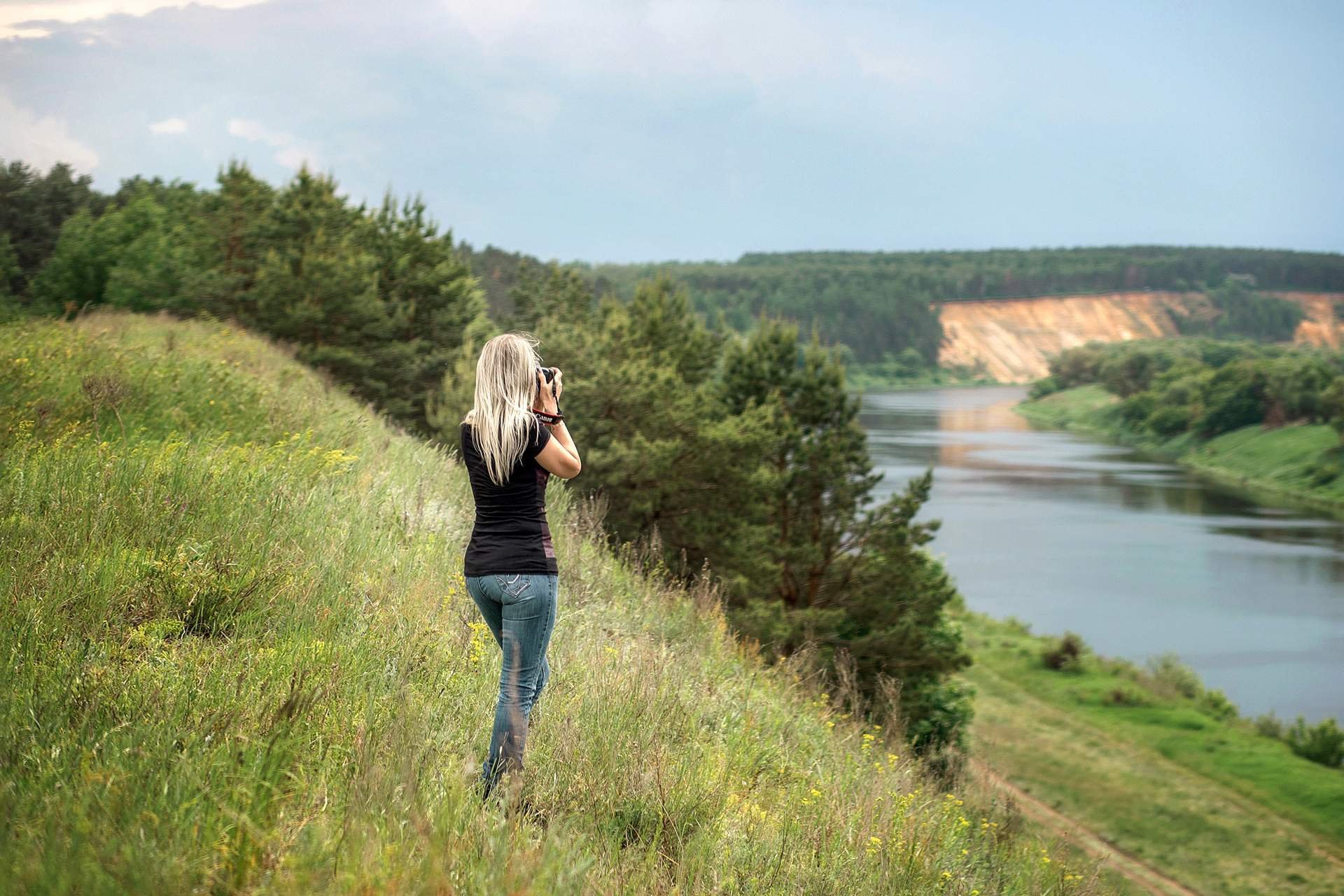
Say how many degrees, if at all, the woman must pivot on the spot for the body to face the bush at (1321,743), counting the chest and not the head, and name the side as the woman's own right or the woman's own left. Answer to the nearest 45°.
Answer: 0° — they already face it

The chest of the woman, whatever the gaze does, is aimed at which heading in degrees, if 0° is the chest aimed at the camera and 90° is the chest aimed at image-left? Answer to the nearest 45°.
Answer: approximately 225°

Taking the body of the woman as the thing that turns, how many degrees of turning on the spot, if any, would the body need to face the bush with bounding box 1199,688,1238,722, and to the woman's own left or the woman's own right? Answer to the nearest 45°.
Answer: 0° — they already face it

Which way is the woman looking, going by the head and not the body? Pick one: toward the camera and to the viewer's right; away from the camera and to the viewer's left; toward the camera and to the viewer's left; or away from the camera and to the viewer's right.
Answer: away from the camera and to the viewer's right

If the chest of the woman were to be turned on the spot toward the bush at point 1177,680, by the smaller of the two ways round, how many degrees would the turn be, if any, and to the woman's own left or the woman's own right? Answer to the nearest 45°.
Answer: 0° — they already face it
